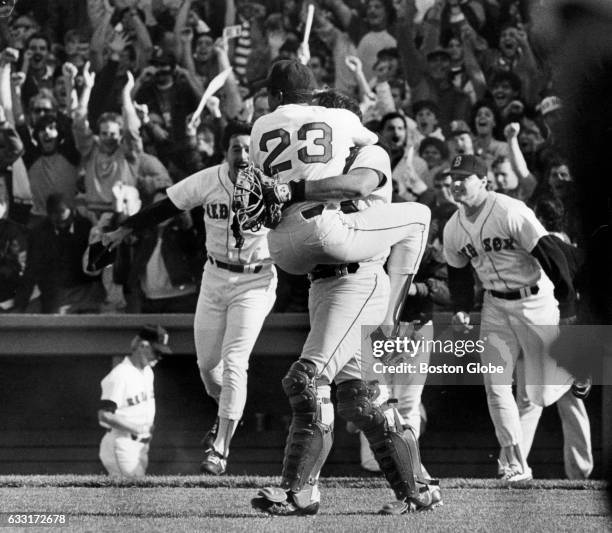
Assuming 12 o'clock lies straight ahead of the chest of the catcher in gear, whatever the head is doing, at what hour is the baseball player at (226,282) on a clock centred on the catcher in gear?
The baseball player is roughly at 4 o'clock from the catcher in gear.

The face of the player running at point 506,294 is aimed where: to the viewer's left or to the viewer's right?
to the viewer's left

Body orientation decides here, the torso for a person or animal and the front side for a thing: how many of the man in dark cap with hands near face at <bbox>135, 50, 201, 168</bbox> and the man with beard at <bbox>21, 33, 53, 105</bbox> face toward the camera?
2

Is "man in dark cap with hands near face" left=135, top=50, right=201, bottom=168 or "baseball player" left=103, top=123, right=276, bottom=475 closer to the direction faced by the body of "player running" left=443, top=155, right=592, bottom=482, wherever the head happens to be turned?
the baseball player

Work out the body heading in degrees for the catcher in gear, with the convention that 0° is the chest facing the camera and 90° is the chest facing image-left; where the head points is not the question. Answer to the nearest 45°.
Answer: approximately 45°

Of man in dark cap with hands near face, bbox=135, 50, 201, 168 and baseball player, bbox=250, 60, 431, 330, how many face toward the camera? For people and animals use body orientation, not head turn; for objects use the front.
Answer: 1

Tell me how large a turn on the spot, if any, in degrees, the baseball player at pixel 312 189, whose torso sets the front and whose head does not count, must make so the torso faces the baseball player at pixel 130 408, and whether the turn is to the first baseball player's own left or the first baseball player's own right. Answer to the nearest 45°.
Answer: approximately 90° to the first baseball player's own left

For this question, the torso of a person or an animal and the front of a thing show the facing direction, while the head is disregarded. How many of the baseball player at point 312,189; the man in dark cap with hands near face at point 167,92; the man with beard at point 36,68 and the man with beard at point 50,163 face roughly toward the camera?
3

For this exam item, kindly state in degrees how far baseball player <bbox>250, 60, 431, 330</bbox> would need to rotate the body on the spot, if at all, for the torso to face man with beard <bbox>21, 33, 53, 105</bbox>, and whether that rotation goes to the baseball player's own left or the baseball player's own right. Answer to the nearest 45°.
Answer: approximately 90° to the baseball player's own left
